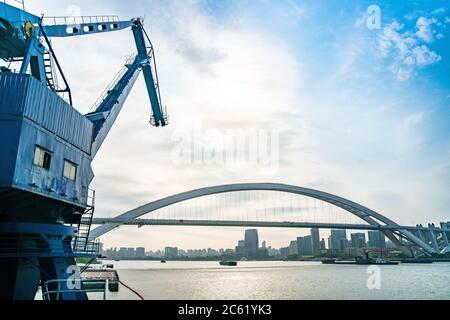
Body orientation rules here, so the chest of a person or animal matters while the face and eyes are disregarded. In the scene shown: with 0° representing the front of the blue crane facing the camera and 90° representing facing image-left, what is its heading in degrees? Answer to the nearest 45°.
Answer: approximately 225°
